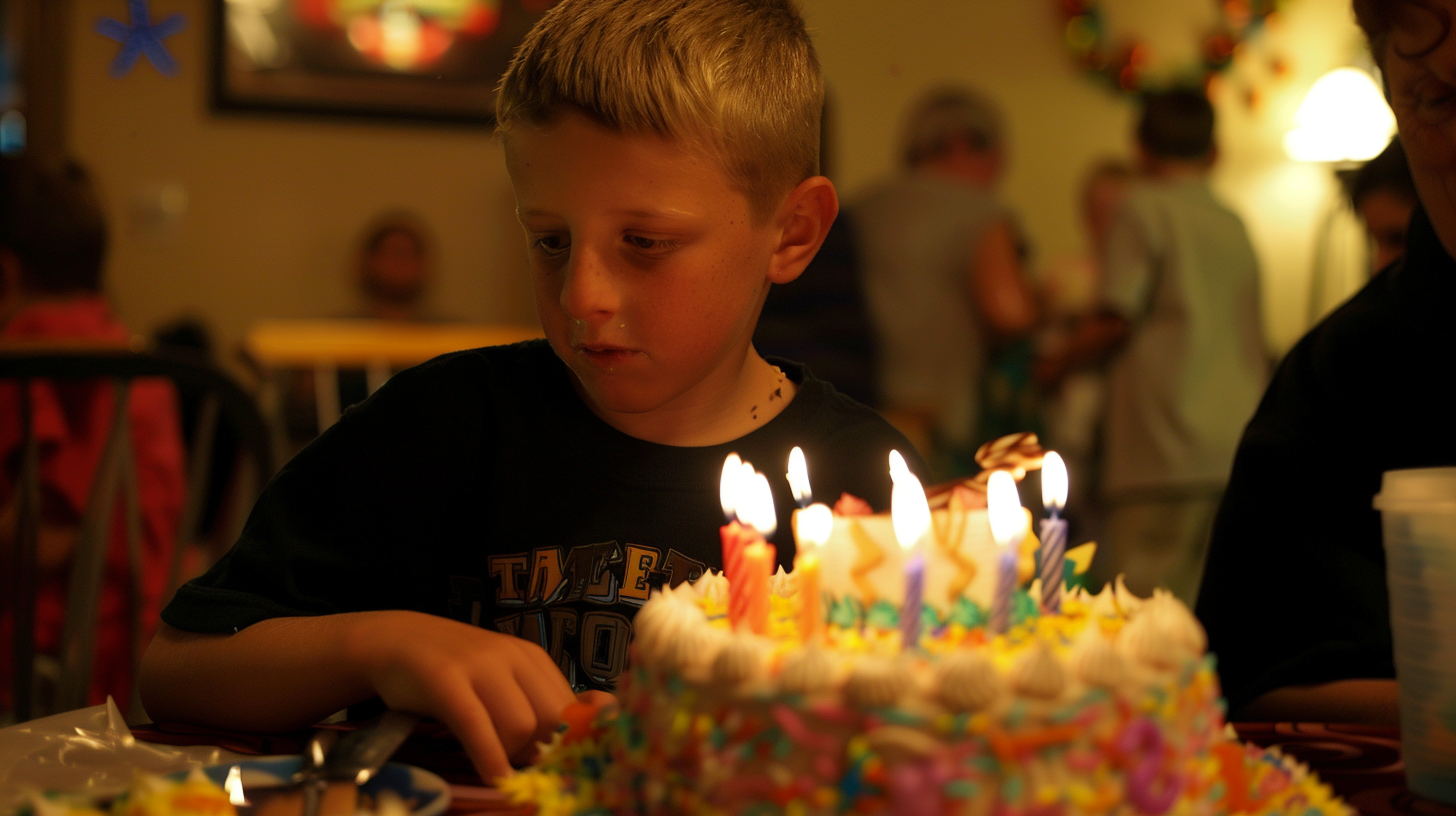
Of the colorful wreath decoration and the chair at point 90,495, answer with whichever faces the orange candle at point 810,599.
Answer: the colorful wreath decoration

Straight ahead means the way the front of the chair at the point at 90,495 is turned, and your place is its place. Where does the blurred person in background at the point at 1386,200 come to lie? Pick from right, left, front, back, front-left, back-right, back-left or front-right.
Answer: right

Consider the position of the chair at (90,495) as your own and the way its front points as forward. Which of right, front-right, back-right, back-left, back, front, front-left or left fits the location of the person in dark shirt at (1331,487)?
back-right

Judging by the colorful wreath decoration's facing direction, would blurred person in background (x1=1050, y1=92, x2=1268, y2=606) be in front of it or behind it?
in front

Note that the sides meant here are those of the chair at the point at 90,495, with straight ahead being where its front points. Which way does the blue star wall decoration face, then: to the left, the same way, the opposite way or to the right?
the opposite way

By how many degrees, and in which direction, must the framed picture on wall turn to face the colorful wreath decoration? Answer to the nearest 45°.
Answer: approximately 90° to its left

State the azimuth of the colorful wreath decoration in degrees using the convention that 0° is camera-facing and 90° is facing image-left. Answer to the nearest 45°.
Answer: approximately 0°

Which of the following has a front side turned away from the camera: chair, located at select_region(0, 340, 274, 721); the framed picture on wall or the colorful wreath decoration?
the chair

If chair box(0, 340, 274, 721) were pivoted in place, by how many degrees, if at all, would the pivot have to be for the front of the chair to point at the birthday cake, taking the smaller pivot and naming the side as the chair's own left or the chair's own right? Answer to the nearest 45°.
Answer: approximately 180°

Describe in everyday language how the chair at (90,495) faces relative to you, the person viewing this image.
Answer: facing away from the viewer

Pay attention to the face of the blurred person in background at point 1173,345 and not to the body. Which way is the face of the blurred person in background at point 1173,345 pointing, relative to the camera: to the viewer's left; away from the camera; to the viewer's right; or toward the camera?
away from the camera

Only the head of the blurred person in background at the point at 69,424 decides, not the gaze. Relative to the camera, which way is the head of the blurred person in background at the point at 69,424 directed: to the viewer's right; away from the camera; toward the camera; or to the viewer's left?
away from the camera

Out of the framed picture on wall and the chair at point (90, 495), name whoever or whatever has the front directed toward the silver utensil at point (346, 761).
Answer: the framed picture on wall

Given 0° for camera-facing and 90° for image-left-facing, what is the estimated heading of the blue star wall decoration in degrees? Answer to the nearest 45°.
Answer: approximately 0°

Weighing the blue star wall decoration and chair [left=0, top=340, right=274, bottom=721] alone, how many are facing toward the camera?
1
